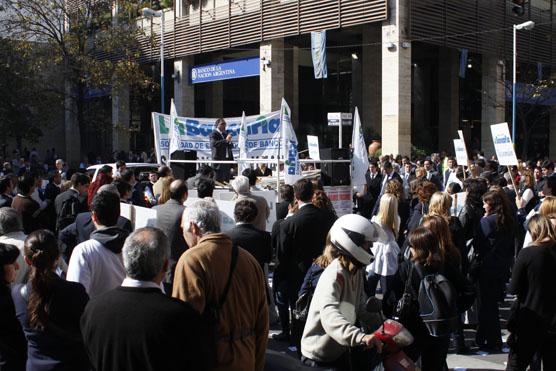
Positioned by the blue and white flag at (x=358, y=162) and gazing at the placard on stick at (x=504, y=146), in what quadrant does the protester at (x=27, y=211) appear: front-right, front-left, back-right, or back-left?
back-right

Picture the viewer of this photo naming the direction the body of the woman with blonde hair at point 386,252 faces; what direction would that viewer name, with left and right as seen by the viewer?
facing away from the viewer

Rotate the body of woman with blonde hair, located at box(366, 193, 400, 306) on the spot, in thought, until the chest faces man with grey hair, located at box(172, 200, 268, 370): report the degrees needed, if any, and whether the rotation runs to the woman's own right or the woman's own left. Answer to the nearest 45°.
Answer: approximately 180°

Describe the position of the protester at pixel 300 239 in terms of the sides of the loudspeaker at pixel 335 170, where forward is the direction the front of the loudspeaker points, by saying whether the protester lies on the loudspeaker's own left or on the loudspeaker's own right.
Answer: on the loudspeaker's own right

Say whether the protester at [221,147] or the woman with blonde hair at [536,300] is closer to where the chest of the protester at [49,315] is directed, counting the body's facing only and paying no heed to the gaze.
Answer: the protester

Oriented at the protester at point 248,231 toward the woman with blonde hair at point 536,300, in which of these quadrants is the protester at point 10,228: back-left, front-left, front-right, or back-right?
back-right

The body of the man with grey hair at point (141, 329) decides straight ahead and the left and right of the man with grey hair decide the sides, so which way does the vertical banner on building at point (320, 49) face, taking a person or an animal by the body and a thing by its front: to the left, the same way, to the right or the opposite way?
the opposite way

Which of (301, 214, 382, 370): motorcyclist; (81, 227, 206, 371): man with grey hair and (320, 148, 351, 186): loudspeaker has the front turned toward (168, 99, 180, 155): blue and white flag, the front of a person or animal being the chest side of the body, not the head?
the man with grey hair

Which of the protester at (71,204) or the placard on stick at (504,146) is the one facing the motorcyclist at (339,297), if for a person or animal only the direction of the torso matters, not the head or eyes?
the placard on stick

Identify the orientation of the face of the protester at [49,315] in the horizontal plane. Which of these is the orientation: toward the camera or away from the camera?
away from the camera

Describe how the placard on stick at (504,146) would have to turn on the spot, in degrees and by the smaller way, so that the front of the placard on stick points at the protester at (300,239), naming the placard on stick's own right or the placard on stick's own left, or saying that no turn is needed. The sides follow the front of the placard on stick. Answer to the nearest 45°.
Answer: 0° — it already faces them

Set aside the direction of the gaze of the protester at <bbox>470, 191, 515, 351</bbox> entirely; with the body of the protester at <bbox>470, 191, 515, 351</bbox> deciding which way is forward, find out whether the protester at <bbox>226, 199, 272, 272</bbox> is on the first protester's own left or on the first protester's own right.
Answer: on the first protester's own left

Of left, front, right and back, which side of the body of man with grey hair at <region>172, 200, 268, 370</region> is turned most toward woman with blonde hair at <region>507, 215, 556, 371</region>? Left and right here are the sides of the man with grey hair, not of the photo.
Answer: right

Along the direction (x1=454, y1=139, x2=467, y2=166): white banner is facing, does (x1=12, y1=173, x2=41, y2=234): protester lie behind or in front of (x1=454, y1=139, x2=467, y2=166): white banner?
in front

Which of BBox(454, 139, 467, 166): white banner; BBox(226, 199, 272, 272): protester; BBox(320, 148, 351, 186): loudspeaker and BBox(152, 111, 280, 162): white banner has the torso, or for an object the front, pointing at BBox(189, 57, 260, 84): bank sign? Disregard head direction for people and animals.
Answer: the protester
